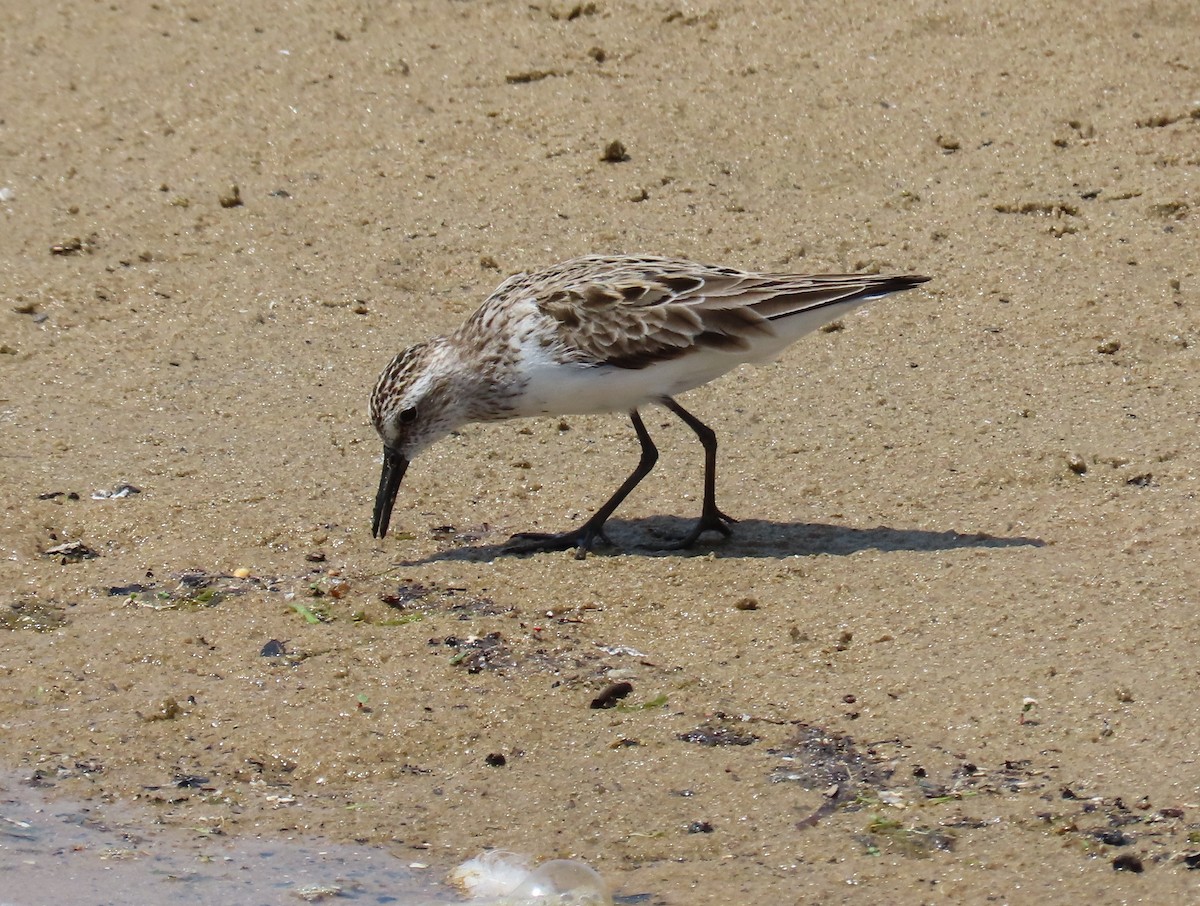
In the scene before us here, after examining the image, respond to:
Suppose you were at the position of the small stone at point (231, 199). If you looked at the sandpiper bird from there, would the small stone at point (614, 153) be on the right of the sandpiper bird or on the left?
left

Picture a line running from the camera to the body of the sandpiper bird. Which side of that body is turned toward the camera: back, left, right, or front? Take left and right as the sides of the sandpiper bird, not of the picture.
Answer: left

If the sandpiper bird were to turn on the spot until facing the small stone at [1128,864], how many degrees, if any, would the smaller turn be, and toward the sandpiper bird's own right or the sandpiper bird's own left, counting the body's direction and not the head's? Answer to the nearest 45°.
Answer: approximately 135° to the sandpiper bird's own left

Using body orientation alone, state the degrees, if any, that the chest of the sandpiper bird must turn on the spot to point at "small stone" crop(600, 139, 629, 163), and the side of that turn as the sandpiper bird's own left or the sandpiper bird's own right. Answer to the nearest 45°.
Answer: approximately 90° to the sandpiper bird's own right

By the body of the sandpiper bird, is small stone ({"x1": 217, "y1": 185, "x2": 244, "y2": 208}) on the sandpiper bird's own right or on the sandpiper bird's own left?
on the sandpiper bird's own right
